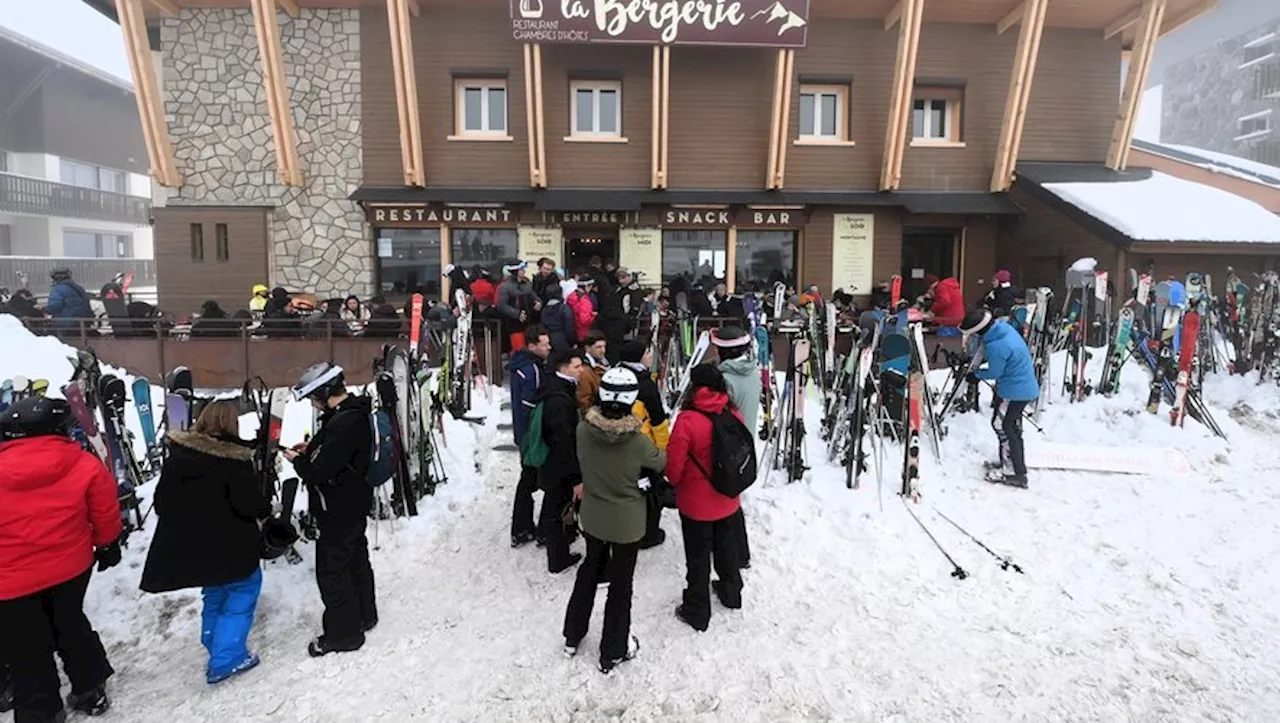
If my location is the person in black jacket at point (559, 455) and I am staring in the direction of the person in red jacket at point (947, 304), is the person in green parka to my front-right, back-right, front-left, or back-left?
back-right

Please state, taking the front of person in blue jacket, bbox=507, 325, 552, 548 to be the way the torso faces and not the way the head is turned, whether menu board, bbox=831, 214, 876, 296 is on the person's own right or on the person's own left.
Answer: on the person's own left

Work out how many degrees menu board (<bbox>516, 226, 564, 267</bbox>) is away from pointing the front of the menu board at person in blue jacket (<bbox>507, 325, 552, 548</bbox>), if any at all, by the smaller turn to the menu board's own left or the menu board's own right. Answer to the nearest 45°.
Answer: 0° — it already faces them

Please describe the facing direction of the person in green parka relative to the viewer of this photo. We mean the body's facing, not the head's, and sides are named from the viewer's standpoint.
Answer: facing away from the viewer

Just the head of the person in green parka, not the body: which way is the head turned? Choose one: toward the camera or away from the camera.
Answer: away from the camera

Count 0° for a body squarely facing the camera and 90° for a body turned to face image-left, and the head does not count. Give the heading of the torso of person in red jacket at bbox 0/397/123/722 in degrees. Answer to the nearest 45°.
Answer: approximately 180°

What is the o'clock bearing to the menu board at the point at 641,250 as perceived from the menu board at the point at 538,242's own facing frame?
the menu board at the point at 641,250 is roughly at 9 o'clock from the menu board at the point at 538,242.
